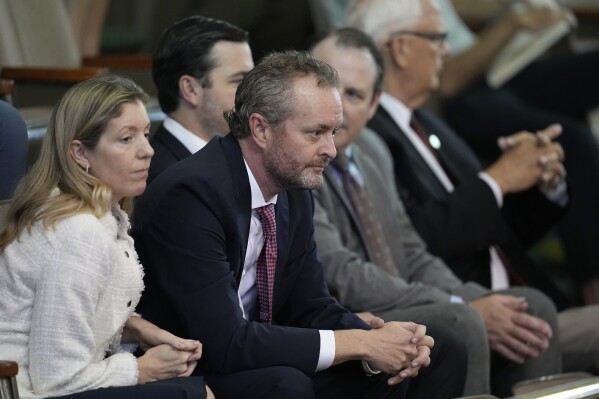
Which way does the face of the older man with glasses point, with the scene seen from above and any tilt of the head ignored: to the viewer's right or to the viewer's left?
to the viewer's right

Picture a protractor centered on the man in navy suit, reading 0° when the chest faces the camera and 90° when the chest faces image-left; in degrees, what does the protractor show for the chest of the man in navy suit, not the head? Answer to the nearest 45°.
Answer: approximately 315°

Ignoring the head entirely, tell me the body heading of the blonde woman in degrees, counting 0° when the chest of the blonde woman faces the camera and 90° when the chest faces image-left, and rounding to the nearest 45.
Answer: approximately 270°

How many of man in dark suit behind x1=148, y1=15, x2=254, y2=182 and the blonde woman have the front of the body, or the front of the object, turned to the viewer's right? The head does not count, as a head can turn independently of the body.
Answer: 2

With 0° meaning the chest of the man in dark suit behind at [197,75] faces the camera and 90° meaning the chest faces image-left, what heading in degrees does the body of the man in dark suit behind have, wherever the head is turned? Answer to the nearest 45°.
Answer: approximately 270°
